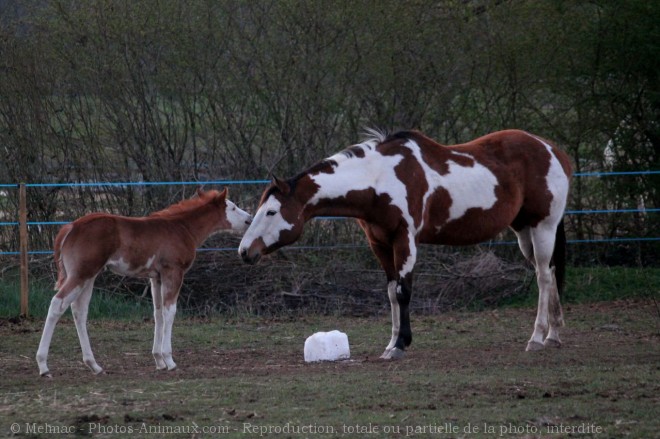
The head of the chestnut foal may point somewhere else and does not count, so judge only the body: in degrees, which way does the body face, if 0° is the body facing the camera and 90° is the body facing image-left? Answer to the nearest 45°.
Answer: approximately 270°

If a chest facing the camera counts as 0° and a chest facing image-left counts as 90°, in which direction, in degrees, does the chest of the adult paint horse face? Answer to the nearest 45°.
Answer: approximately 90°

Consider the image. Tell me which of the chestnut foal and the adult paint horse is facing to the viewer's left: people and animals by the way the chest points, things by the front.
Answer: the adult paint horse

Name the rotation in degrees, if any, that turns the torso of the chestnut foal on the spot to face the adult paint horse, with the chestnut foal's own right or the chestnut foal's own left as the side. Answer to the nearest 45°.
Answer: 0° — it already faces it

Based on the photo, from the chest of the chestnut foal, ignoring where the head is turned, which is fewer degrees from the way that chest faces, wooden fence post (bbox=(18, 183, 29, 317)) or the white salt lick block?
the white salt lick block

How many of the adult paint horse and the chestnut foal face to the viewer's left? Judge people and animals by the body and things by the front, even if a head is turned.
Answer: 1

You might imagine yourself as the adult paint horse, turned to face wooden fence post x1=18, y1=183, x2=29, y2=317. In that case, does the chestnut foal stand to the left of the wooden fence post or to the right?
left

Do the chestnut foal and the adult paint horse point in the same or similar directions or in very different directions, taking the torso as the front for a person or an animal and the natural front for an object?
very different directions
